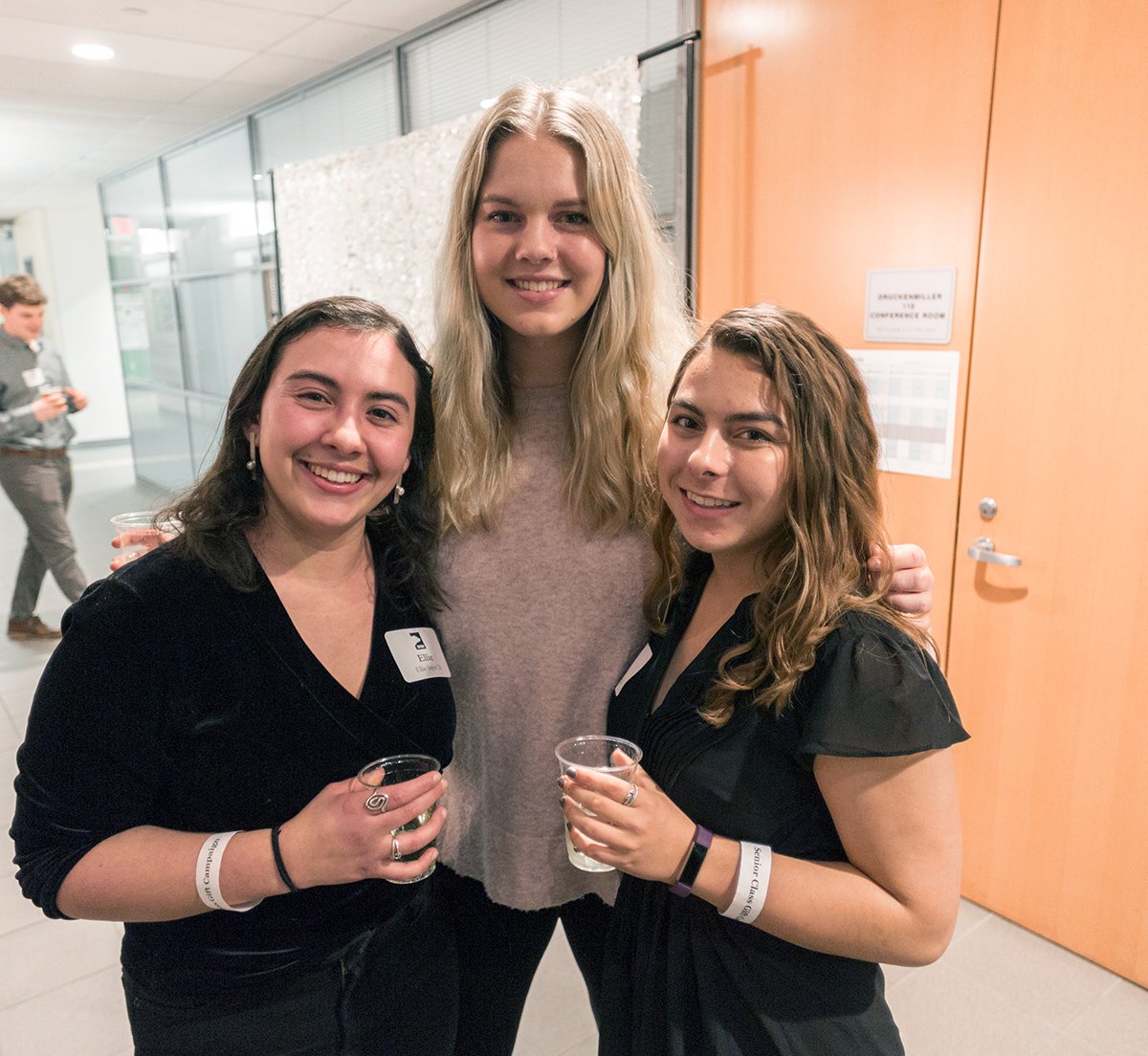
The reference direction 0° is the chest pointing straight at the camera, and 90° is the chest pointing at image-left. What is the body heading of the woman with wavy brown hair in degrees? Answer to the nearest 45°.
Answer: approximately 45°

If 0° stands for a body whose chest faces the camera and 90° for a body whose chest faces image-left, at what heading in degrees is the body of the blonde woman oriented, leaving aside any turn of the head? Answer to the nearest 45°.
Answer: approximately 0°

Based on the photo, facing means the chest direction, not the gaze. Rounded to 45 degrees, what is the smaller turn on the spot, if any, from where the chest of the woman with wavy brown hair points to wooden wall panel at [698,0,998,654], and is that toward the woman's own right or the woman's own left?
approximately 135° to the woman's own right

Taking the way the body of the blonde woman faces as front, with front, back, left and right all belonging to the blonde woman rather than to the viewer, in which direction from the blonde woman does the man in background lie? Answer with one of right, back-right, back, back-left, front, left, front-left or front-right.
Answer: back-right

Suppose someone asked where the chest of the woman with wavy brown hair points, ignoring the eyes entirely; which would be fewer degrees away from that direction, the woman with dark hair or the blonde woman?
the woman with dark hair

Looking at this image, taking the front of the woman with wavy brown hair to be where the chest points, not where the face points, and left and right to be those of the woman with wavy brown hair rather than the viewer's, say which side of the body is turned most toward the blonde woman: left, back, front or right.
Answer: right

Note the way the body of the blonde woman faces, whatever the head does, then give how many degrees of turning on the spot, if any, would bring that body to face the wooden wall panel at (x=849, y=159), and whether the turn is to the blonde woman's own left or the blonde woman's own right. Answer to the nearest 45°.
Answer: approximately 135° to the blonde woman's own left

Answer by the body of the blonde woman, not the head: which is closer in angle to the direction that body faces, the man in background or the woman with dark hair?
the woman with dark hair
